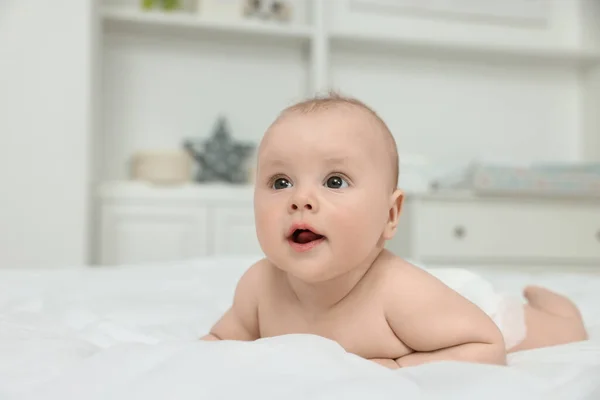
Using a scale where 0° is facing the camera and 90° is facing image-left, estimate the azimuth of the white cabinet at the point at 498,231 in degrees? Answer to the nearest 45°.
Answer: approximately 0°

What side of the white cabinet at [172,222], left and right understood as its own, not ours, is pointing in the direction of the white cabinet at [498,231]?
left

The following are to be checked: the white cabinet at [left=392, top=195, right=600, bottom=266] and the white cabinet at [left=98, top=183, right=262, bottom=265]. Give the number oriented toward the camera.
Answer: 2

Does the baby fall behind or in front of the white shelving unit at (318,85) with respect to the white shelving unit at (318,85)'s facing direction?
in front

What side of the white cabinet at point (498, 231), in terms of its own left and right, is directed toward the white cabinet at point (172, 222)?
right

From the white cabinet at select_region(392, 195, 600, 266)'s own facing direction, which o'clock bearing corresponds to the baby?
The baby is roughly at 12 o'clock from the white cabinet.

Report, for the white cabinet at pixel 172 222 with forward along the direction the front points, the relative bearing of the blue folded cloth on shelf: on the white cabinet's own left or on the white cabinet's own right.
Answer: on the white cabinet's own left

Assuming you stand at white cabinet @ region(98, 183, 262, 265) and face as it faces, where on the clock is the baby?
The baby is roughly at 12 o'clock from the white cabinet.

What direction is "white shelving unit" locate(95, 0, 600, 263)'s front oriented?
toward the camera
